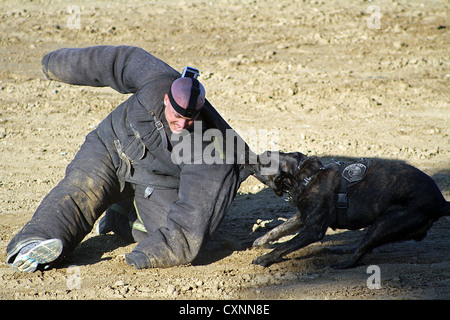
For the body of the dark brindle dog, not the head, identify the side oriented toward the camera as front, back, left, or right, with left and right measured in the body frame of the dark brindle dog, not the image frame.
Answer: left
